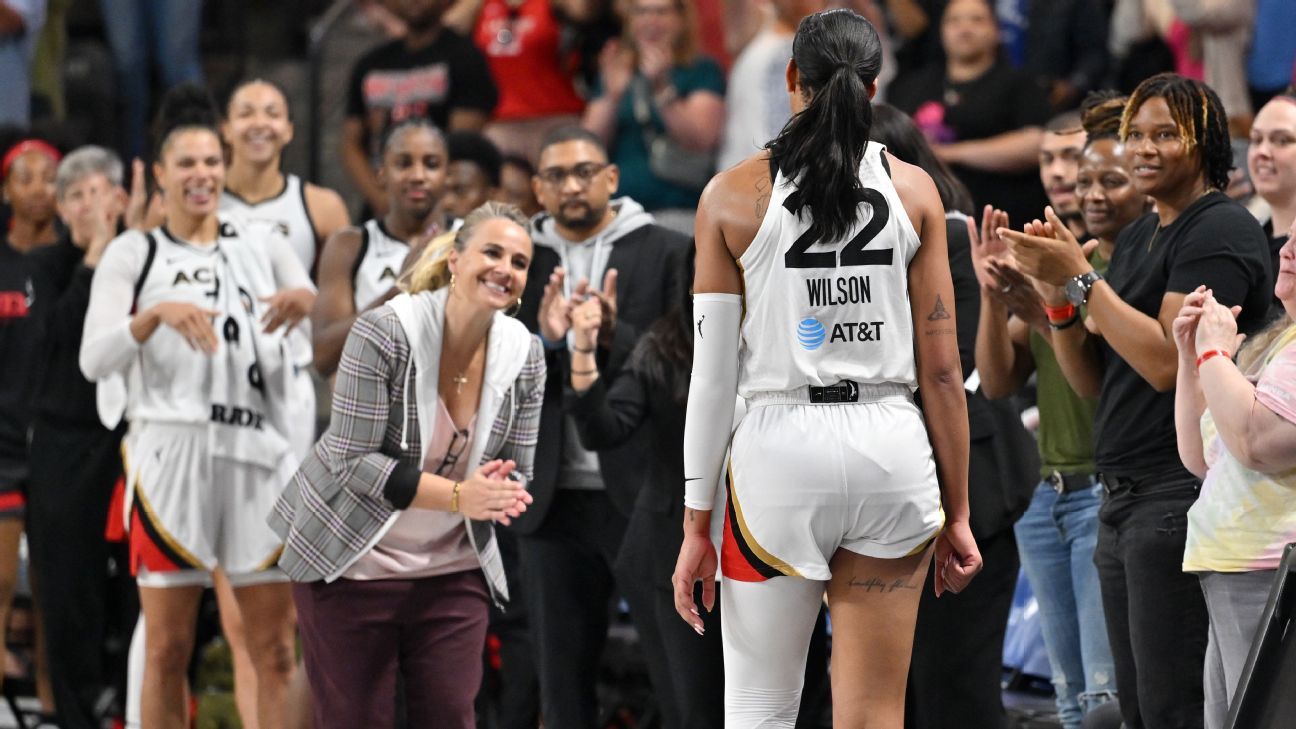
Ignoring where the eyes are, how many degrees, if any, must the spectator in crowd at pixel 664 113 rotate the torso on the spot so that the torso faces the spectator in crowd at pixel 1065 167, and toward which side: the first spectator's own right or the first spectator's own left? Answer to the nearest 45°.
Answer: approximately 45° to the first spectator's own left

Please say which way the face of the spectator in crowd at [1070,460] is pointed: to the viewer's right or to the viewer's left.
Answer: to the viewer's left

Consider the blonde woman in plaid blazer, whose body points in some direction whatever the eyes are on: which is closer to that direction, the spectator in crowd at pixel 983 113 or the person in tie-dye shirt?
the person in tie-dye shirt

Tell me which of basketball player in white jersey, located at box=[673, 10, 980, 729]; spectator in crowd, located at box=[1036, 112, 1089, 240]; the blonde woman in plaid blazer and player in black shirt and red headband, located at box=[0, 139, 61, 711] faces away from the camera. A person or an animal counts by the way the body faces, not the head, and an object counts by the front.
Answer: the basketball player in white jersey

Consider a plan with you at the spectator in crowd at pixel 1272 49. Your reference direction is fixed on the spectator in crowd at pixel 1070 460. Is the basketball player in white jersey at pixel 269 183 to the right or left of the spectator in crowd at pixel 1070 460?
right

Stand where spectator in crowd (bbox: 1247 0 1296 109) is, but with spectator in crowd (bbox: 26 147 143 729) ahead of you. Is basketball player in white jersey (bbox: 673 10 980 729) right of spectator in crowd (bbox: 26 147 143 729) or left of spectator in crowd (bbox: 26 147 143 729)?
left

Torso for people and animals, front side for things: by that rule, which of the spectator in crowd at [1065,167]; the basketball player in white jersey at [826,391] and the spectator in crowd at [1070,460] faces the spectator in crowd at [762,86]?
the basketball player in white jersey

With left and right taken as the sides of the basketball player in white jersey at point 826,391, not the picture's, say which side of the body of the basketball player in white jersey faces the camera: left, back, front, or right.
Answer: back
